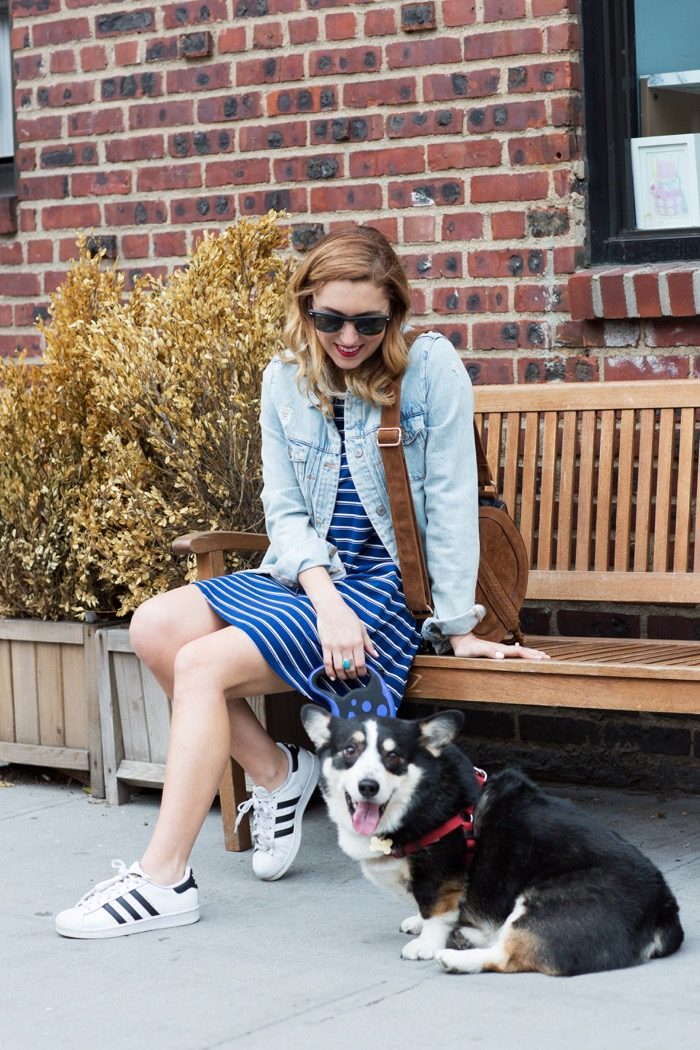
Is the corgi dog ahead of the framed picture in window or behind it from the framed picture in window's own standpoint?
ahead

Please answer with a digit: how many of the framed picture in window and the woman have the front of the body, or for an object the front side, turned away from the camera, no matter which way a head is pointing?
0

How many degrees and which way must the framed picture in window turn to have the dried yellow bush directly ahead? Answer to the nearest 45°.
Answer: approximately 90° to its right

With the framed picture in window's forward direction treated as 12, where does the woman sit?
The woman is roughly at 1 o'clock from the framed picture in window.

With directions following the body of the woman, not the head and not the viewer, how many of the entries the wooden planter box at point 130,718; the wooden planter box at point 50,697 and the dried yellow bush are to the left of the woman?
0

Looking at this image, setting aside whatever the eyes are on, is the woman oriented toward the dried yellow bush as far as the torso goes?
no

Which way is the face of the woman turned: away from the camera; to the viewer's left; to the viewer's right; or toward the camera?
toward the camera

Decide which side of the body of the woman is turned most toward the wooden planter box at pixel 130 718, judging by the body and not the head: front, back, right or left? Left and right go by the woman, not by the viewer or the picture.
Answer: right

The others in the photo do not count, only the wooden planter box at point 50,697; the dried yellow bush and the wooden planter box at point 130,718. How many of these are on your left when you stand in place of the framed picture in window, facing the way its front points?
0

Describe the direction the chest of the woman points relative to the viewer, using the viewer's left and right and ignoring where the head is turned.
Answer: facing the viewer and to the left of the viewer

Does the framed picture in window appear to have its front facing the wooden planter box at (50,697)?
no

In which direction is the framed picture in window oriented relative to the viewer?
toward the camera
